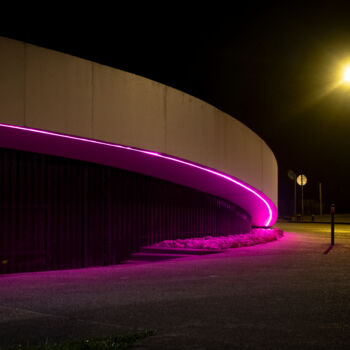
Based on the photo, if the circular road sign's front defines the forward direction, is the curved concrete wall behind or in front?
in front
